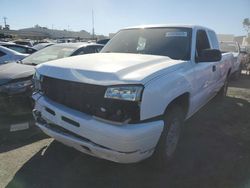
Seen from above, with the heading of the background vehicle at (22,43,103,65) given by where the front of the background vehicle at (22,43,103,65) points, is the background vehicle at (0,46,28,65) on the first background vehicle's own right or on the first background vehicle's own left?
on the first background vehicle's own right

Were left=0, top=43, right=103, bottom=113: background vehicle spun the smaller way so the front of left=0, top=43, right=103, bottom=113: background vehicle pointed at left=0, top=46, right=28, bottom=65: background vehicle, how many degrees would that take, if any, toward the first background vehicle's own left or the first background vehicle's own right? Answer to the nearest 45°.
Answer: approximately 135° to the first background vehicle's own right

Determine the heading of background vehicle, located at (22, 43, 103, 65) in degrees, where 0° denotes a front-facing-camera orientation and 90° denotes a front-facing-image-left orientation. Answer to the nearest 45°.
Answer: approximately 45°

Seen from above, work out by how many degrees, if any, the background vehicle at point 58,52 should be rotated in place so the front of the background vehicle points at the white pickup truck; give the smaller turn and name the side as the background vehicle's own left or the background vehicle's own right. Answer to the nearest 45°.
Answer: approximately 45° to the background vehicle's own left

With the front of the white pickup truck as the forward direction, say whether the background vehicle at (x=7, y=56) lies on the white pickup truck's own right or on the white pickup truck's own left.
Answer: on the white pickup truck's own right

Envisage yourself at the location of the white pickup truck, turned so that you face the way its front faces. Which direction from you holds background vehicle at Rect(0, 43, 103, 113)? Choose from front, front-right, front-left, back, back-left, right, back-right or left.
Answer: right

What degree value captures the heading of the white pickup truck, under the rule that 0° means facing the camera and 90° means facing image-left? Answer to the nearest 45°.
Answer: approximately 45°
